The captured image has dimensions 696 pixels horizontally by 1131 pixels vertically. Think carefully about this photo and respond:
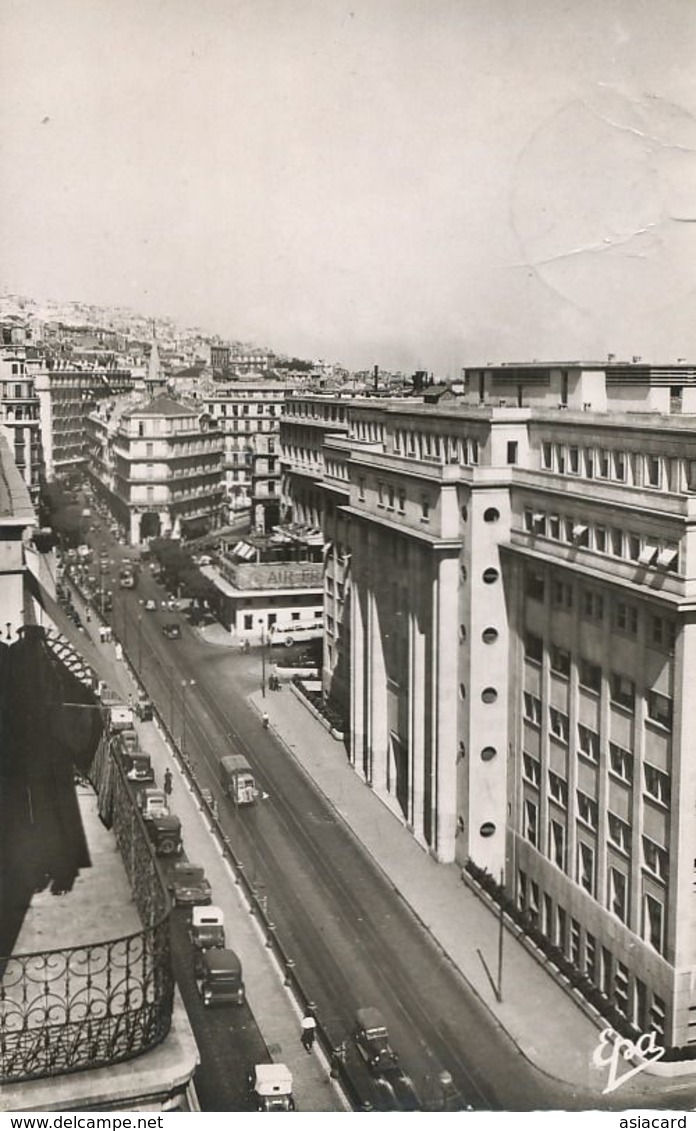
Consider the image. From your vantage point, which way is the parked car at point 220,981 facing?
toward the camera

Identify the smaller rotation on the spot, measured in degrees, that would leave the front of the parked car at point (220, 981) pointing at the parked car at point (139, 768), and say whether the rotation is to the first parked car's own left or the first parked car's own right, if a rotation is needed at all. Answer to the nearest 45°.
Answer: approximately 180°

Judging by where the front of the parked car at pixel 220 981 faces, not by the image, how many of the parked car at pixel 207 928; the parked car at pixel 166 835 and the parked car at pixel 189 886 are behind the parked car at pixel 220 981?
3

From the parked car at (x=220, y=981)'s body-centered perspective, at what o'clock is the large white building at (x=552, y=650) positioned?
The large white building is roughly at 8 o'clock from the parked car.

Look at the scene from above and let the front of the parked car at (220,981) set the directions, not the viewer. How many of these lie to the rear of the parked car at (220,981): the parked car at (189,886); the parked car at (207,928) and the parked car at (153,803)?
3

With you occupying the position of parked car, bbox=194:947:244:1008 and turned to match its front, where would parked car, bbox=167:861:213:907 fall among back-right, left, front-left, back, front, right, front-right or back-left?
back

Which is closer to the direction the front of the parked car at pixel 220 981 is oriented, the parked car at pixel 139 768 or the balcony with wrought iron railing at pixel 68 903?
the balcony with wrought iron railing

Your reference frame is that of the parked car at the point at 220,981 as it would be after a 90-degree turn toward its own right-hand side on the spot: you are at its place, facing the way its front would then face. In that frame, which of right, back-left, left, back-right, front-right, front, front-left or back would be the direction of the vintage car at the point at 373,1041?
back-left

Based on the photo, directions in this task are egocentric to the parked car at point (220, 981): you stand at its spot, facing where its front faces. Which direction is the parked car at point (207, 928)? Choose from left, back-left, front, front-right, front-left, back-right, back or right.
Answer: back

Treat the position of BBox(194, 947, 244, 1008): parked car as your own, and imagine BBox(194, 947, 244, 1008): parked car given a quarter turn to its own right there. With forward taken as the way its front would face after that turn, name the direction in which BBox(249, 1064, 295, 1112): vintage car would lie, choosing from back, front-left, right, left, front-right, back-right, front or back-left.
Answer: left

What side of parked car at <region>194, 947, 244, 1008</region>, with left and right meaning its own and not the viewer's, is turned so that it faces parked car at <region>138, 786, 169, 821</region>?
back
